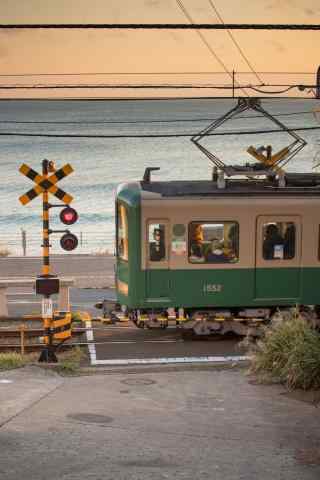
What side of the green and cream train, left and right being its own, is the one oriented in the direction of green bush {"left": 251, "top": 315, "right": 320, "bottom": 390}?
left

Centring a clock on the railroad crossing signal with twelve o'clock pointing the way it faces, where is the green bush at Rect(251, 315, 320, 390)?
The green bush is roughly at 10 o'clock from the railroad crossing signal.

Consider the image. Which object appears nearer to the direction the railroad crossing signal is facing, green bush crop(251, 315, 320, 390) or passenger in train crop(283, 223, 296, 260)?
the green bush

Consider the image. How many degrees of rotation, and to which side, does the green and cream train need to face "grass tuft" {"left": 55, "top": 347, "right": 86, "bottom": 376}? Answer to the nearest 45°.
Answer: approximately 45° to its left

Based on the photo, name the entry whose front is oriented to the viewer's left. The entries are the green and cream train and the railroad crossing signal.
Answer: the green and cream train

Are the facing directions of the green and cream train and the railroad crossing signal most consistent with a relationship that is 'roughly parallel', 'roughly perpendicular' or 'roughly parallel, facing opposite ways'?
roughly perpendicular

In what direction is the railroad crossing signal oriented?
toward the camera

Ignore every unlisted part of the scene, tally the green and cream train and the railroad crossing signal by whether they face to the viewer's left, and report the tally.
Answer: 1

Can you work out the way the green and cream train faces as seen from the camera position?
facing to the left of the viewer

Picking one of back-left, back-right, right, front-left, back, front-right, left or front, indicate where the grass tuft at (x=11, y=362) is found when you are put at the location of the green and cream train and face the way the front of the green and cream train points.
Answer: front-left

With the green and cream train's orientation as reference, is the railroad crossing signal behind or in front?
in front
